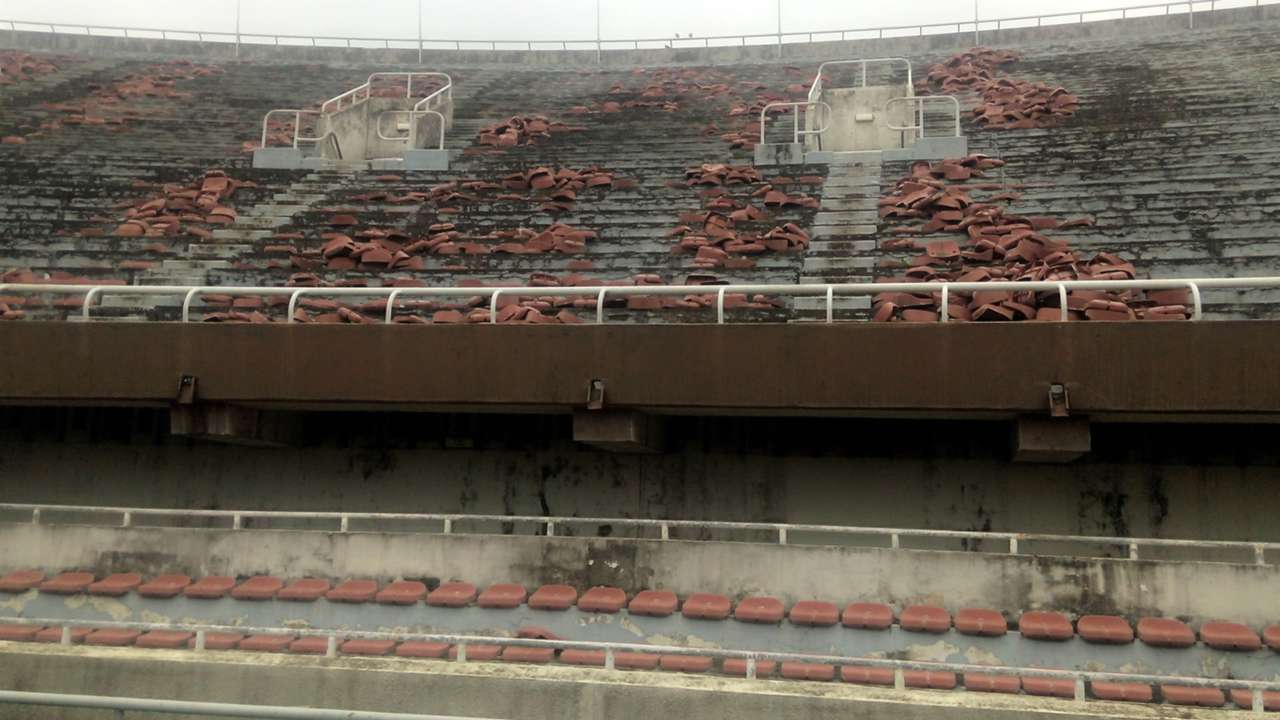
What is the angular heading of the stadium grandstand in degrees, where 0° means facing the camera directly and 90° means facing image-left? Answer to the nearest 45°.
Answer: approximately 0°

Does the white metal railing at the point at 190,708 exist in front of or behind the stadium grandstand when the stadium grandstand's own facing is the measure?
in front
